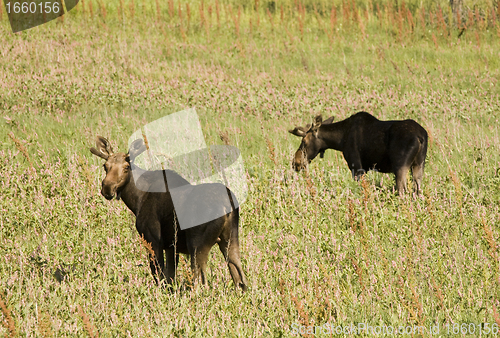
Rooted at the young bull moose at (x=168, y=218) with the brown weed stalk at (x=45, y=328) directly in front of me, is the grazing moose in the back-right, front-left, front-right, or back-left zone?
back-left

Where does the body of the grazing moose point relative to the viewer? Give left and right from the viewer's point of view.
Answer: facing away from the viewer and to the left of the viewer

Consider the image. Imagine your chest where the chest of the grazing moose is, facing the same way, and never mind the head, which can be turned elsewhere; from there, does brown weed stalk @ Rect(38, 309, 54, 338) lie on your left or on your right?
on your left

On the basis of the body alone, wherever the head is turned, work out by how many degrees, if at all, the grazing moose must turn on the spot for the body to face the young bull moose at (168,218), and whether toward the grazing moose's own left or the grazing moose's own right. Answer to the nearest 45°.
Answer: approximately 90° to the grazing moose's own left
